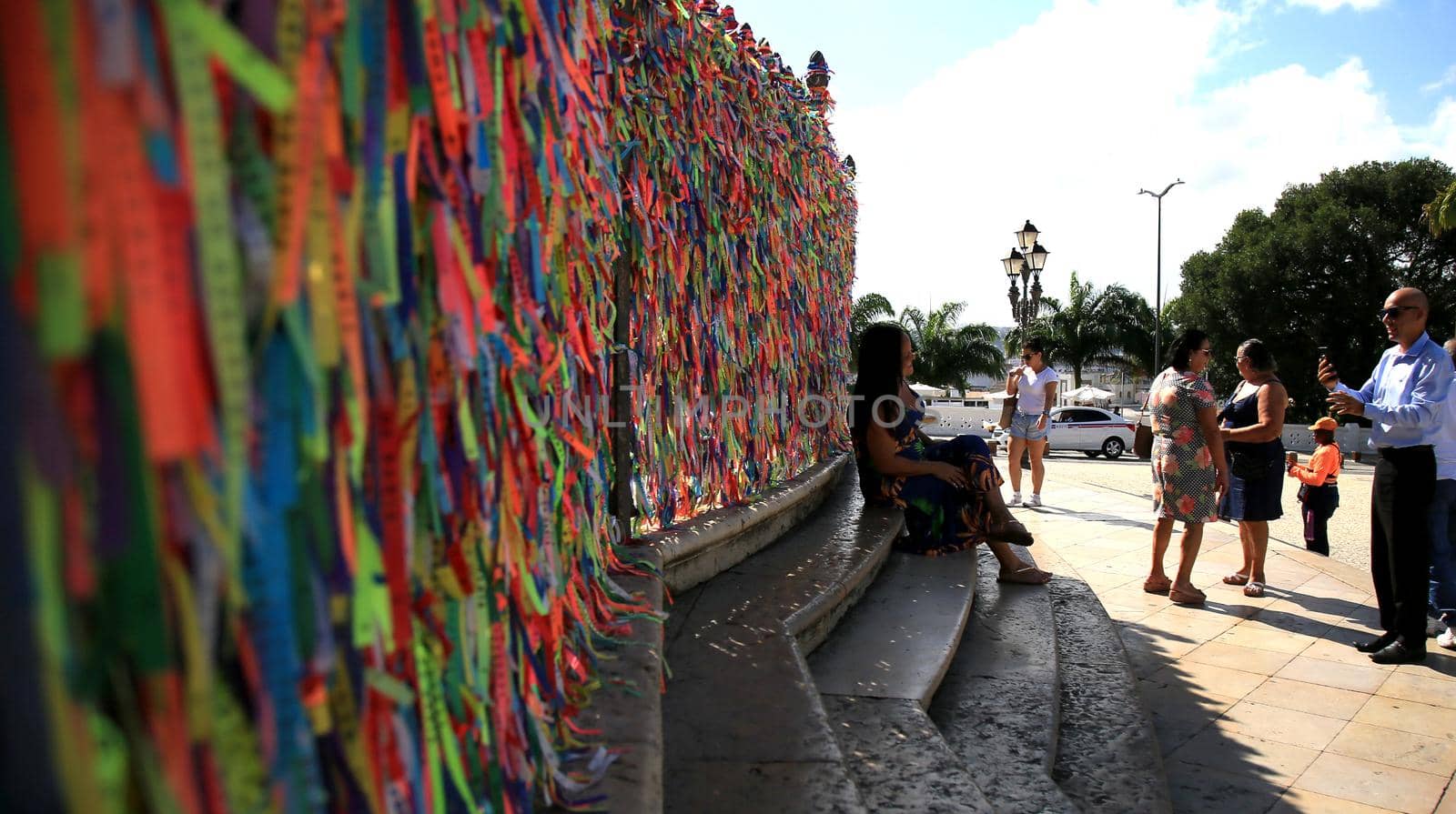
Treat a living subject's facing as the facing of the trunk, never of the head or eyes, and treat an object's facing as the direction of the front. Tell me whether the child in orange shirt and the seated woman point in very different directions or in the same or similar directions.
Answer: very different directions

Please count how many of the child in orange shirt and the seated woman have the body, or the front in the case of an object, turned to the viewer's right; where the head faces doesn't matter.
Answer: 1

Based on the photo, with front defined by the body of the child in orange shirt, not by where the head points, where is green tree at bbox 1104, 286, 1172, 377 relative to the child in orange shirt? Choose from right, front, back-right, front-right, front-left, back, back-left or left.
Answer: right

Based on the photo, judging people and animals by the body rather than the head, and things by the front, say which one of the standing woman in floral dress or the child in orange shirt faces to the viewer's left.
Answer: the child in orange shirt

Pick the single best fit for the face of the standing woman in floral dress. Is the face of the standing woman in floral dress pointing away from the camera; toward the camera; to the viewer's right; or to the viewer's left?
to the viewer's right

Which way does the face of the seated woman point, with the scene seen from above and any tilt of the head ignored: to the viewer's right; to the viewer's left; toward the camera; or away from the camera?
to the viewer's right

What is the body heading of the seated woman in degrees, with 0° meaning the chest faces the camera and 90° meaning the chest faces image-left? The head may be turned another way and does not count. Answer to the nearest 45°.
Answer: approximately 270°

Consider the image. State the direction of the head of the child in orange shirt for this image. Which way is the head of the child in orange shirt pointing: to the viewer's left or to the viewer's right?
to the viewer's left

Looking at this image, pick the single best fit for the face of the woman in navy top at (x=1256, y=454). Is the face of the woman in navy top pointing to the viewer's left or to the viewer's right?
to the viewer's left

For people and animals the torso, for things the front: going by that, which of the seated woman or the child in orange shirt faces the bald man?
the seated woman

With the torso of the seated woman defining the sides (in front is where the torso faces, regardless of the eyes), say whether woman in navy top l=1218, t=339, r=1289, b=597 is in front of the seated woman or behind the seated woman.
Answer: in front

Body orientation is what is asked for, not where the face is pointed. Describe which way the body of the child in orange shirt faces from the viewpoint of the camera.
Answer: to the viewer's left
